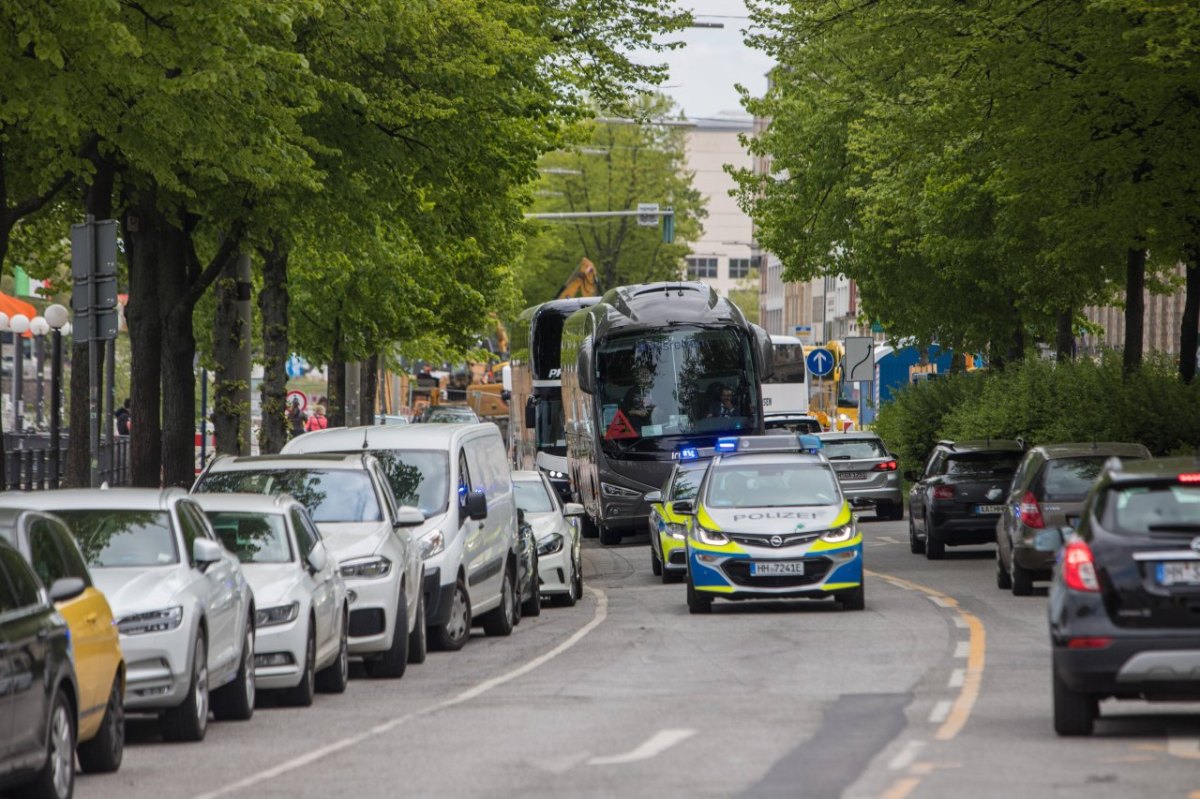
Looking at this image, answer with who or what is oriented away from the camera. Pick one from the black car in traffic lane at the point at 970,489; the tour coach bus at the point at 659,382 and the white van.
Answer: the black car in traffic lane

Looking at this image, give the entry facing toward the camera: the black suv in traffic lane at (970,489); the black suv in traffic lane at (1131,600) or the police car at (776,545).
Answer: the police car

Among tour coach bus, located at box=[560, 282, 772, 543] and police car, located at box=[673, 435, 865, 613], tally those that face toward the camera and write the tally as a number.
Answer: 2

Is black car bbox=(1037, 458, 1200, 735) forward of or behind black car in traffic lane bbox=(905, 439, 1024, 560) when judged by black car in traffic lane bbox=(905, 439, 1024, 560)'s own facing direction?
behind

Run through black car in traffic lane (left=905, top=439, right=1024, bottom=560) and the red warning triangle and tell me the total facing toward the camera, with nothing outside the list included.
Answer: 1

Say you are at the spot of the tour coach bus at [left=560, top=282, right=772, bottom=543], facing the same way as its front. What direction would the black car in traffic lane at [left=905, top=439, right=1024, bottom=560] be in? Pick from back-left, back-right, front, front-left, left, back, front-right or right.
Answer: front-left

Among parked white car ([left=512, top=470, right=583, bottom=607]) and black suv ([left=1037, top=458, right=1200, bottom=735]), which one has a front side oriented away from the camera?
the black suv

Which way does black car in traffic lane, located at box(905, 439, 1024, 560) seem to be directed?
away from the camera

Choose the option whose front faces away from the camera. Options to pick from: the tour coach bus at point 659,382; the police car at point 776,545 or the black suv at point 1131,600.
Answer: the black suv

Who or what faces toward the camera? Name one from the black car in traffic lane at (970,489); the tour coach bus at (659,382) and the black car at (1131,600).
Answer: the tour coach bus

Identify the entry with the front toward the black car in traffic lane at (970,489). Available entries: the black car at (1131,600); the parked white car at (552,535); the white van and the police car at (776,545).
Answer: the black car at (1131,600)

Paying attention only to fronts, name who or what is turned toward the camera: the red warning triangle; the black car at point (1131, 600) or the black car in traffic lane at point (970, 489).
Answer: the red warning triangle

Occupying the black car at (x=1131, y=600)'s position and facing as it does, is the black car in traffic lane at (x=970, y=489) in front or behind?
in front

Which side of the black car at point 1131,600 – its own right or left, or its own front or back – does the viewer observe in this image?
back

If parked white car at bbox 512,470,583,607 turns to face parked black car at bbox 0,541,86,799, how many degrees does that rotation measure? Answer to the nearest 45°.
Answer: approximately 45° to its left

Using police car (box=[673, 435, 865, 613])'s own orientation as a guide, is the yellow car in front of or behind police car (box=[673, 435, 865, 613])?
in front

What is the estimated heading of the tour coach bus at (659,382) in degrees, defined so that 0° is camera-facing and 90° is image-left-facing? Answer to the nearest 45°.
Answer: approximately 0°
